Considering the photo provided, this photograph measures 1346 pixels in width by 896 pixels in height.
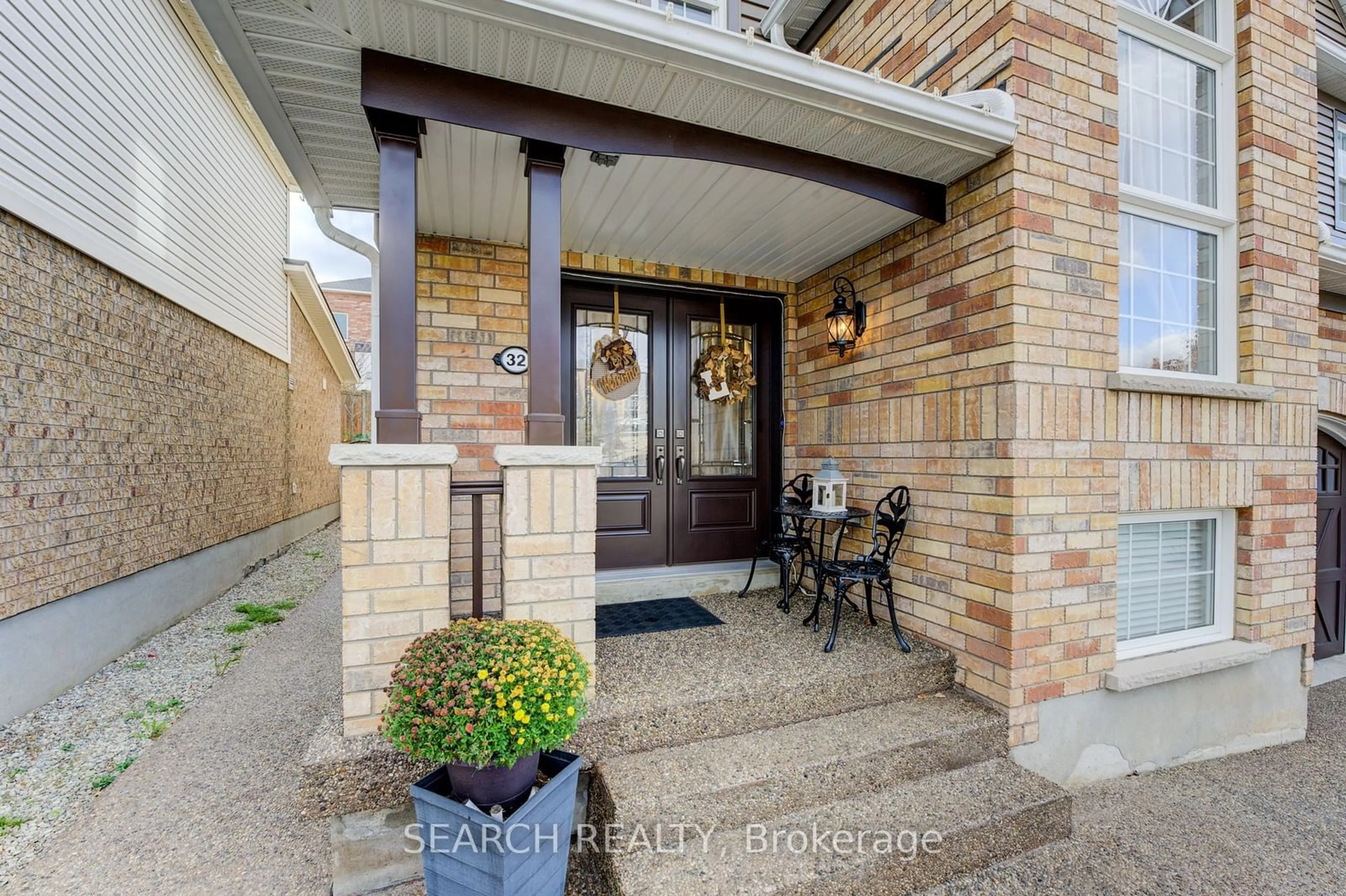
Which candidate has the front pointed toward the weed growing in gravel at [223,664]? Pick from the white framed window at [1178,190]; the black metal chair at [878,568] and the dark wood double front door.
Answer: the black metal chair

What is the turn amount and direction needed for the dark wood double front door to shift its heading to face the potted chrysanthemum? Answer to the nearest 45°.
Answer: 0° — it already faces it

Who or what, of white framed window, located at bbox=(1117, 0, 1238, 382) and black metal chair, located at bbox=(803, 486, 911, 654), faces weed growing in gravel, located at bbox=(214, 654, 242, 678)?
the black metal chair

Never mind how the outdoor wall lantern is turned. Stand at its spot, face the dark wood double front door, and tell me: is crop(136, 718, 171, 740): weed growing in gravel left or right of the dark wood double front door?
left

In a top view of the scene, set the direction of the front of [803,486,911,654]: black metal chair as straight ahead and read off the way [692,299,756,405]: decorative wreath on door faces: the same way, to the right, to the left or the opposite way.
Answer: to the left

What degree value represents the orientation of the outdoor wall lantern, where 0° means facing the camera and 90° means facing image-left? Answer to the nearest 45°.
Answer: approximately 45°

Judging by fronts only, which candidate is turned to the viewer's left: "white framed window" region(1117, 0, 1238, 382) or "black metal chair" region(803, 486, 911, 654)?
the black metal chair

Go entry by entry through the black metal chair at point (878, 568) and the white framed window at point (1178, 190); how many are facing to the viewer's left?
1

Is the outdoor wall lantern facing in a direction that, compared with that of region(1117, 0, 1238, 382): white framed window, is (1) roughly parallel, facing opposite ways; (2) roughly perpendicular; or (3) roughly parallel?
roughly perpendicular

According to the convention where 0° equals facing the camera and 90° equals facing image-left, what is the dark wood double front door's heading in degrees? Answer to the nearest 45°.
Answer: approximately 0°

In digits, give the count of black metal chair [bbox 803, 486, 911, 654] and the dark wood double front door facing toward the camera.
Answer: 1
